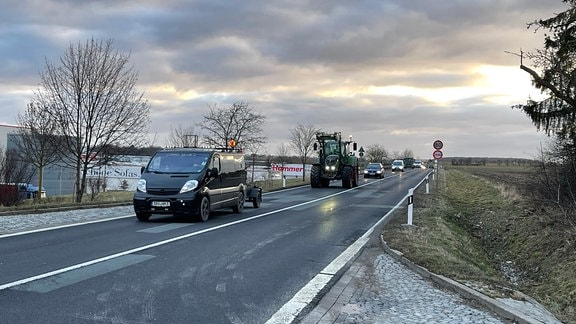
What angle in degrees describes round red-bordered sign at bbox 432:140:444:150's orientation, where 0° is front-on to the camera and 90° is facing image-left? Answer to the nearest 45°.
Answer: approximately 0°

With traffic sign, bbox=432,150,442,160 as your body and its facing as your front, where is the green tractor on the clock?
The green tractor is roughly at 3 o'clock from the traffic sign.

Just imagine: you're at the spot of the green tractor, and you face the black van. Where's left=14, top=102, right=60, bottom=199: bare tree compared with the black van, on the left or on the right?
right

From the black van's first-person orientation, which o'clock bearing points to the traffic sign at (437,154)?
The traffic sign is roughly at 6 o'clock from the black van.

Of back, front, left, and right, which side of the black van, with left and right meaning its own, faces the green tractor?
back

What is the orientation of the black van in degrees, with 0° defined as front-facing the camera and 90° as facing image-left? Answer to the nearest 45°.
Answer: approximately 45°

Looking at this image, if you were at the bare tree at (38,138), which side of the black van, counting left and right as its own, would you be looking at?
right

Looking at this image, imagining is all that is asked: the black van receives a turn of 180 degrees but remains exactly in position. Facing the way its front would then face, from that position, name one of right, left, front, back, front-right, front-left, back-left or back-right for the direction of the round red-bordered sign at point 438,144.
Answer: front
